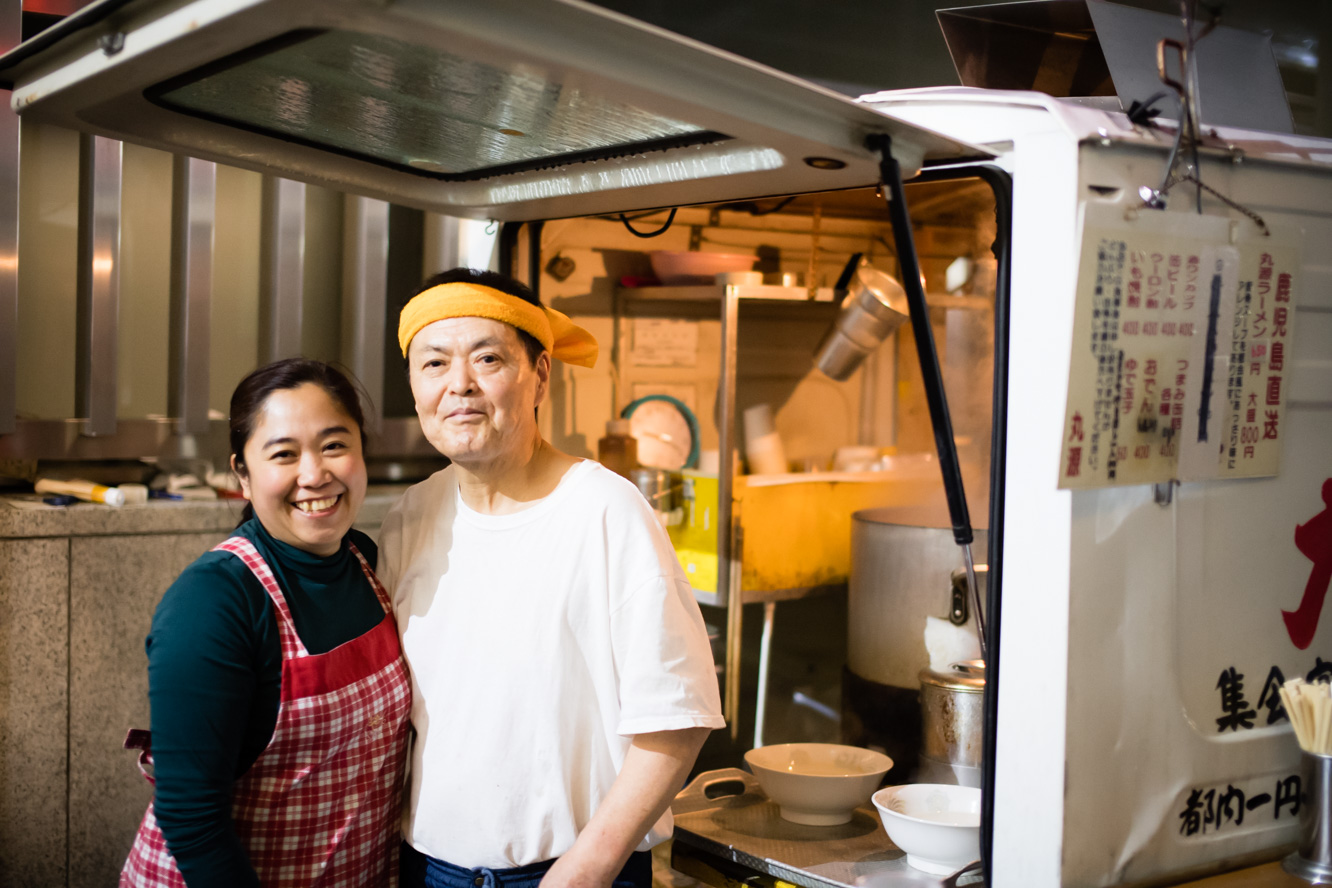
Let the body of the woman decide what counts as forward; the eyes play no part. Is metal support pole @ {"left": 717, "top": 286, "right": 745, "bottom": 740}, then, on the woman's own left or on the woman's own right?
on the woman's own left

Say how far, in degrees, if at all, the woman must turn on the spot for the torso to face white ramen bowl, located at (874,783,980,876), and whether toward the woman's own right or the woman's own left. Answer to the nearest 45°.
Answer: approximately 45° to the woman's own left

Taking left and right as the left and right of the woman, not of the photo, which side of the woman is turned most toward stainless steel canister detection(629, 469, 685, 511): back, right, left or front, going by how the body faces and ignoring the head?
left

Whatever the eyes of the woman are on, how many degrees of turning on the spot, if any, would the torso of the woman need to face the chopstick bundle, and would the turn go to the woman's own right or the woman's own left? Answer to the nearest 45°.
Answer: approximately 45° to the woman's own left

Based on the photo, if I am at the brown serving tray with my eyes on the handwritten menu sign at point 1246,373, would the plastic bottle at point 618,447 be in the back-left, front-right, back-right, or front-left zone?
back-left

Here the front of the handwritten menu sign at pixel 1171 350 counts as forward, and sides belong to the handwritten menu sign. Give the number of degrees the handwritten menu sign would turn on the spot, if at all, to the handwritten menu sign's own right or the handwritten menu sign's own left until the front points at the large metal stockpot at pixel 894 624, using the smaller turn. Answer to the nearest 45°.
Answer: approximately 180°

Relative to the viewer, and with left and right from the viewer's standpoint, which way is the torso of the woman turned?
facing the viewer and to the right of the viewer

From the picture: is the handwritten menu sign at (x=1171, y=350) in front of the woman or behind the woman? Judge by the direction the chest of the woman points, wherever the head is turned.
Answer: in front

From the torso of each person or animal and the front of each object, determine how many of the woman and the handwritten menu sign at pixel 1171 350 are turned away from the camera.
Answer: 0
